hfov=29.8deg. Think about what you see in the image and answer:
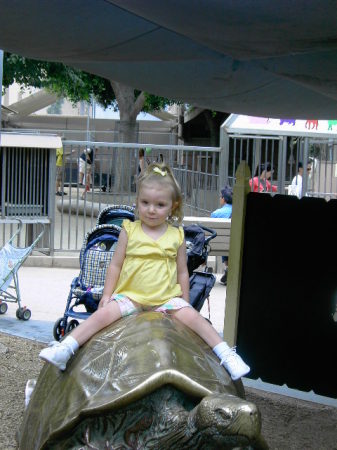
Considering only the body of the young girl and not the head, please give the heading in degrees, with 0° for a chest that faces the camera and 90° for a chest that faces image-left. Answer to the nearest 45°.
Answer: approximately 0°

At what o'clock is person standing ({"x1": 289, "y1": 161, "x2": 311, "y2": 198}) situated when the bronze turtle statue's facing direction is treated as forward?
The person standing is roughly at 8 o'clock from the bronze turtle statue.

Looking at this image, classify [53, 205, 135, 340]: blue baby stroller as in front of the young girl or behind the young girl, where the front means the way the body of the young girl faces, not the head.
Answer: behind

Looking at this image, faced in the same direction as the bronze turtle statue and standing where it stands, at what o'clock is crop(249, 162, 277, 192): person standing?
The person standing is roughly at 8 o'clock from the bronze turtle statue.

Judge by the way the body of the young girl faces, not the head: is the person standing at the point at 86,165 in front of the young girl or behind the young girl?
behind

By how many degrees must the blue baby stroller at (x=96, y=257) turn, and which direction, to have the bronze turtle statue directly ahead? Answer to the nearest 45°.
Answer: approximately 45° to its left

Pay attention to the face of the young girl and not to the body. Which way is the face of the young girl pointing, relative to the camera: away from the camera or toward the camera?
toward the camera

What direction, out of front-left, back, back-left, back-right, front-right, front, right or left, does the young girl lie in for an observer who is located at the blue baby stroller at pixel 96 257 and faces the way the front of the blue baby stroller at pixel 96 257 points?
front-left

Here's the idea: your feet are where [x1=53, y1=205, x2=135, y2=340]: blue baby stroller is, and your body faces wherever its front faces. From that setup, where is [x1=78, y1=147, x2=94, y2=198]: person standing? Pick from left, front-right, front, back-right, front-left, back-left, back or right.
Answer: back-right

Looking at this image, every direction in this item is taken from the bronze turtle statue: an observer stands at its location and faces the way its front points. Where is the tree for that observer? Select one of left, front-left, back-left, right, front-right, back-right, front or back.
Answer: back-left

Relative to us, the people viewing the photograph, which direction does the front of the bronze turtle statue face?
facing the viewer and to the right of the viewer

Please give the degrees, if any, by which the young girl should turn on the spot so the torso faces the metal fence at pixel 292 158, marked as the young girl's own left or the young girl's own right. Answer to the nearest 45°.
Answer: approximately 180°

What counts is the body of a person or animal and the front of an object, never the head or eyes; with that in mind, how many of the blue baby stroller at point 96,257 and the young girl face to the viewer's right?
0

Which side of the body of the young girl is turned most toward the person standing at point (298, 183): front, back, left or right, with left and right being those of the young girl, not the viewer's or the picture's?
back

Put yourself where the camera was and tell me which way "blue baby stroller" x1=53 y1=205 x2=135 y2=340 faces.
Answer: facing the viewer and to the left of the viewer

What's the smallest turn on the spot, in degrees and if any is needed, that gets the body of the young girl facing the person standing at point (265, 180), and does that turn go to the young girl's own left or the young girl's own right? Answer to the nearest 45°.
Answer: approximately 180°
